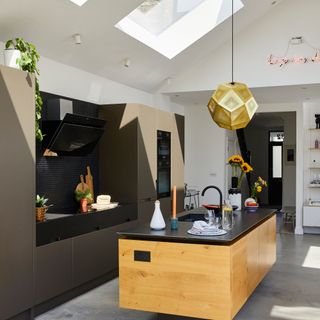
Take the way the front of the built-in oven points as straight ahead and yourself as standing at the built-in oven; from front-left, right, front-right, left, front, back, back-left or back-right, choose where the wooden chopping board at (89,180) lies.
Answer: right

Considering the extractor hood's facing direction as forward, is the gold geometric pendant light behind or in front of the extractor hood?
in front

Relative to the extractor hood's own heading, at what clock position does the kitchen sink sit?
The kitchen sink is roughly at 11 o'clock from the extractor hood.

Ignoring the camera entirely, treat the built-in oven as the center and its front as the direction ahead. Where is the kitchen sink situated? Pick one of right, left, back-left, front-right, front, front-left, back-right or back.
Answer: front-right

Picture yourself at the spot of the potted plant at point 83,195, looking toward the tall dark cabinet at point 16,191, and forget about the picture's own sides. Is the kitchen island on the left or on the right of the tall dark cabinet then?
left

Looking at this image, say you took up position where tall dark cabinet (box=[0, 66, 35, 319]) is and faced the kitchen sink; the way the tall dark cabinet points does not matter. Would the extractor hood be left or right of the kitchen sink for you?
left

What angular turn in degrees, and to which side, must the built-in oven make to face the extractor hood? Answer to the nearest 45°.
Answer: approximately 90° to its right

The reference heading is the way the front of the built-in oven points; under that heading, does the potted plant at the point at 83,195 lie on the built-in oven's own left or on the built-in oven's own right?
on the built-in oven's own right

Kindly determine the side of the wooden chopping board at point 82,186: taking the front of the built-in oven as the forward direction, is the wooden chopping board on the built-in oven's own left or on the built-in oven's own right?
on the built-in oven's own right

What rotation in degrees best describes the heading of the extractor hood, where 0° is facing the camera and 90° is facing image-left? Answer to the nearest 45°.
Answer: approximately 315°
